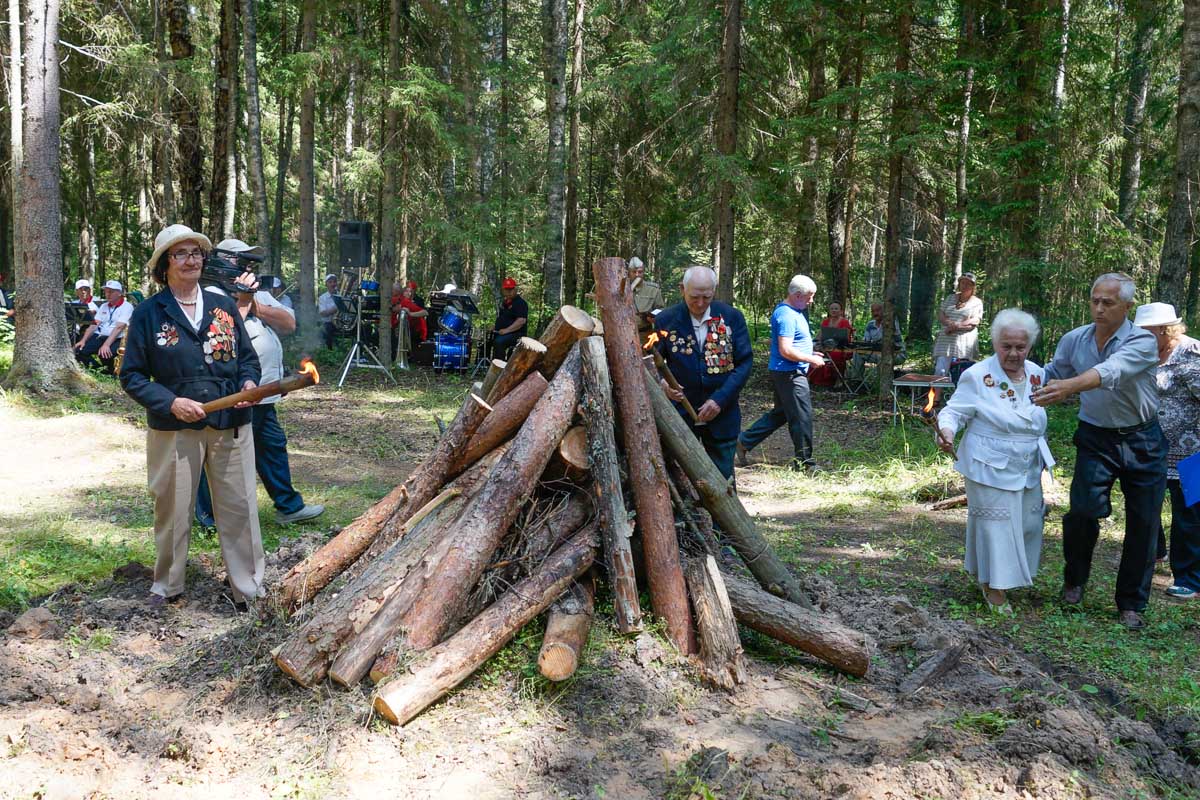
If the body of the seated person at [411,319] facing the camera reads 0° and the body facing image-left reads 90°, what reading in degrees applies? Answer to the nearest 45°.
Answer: approximately 315°

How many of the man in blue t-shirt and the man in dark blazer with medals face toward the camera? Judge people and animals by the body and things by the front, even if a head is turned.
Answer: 1

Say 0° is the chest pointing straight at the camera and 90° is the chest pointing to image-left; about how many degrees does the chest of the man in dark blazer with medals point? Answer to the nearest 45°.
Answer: approximately 0°

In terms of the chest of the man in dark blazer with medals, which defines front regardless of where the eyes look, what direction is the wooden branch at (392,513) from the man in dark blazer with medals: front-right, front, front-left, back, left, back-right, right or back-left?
front-right

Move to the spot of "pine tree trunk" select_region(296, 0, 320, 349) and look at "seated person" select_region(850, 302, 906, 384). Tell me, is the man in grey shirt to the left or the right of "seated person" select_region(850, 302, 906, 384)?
right

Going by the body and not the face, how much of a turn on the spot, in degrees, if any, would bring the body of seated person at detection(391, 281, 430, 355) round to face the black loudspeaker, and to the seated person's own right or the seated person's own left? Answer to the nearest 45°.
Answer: approximately 90° to the seated person's own right

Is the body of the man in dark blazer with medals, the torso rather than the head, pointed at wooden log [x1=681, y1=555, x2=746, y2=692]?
yes

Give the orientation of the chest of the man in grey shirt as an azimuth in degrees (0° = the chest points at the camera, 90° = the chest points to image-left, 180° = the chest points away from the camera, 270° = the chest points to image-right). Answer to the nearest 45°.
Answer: approximately 45°

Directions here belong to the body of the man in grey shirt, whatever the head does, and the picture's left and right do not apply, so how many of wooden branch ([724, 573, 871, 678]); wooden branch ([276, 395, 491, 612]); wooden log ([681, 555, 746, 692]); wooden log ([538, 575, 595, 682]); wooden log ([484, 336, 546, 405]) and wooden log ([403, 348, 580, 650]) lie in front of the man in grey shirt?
6

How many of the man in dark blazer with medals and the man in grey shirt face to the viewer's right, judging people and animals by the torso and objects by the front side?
0
